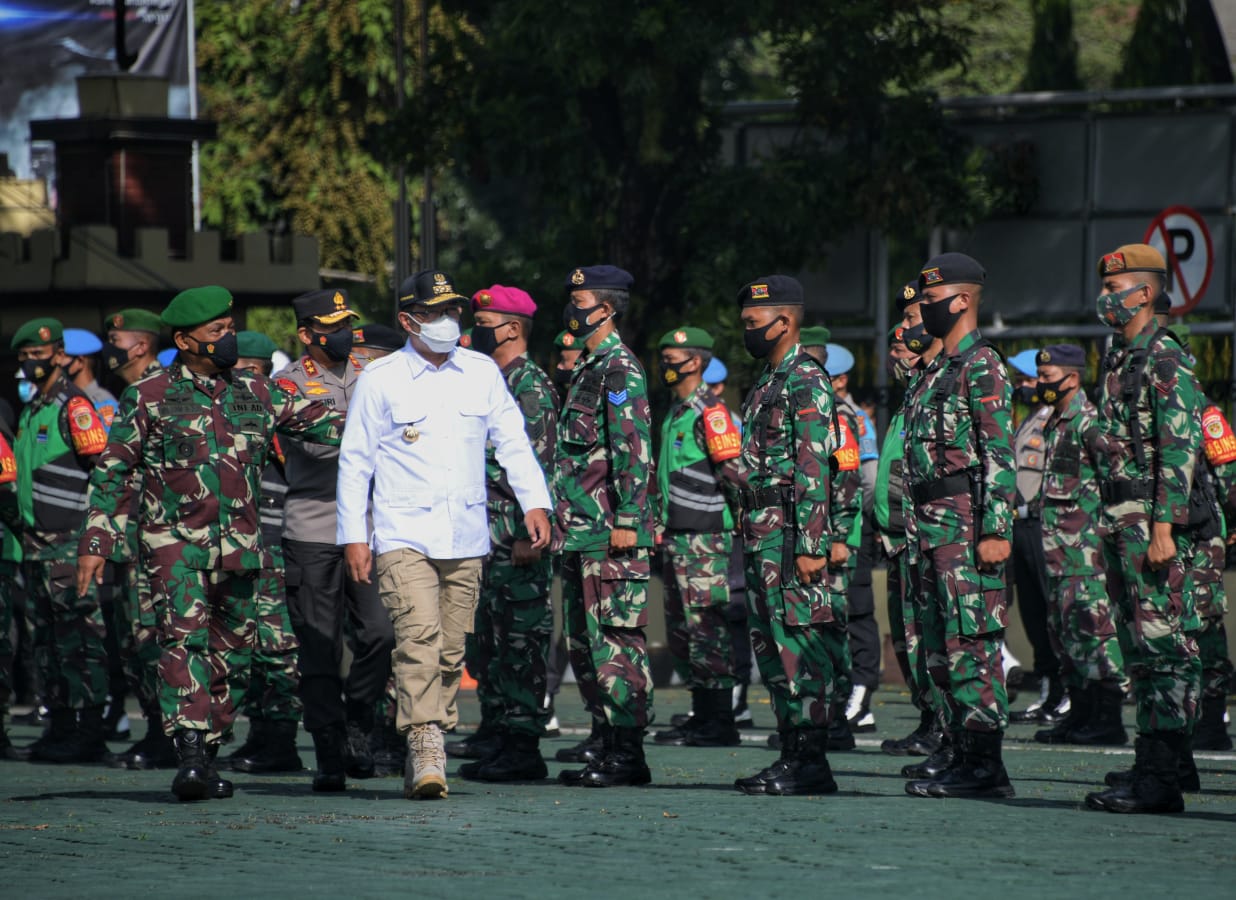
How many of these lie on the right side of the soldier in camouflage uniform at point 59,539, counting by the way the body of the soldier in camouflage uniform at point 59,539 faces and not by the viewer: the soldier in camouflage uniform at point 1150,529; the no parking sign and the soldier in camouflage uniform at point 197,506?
0

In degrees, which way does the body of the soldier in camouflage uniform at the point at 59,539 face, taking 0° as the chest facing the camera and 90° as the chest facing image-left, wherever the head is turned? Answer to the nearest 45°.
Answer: approximately 45°

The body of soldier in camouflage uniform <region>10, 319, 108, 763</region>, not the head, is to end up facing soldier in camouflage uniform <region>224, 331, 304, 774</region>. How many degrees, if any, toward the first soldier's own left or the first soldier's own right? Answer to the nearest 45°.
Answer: approximately 90° to the first soldier's own left

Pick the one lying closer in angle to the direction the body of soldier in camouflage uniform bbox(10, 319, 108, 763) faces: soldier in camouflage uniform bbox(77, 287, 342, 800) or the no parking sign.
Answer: the soldier in camouflage uniform

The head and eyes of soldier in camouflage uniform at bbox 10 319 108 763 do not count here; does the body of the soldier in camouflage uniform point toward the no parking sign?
no

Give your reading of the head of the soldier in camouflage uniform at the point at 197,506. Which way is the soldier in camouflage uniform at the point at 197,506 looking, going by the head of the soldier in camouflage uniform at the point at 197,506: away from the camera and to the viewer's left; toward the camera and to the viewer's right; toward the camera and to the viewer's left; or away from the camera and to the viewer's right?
toward the camera and to the viewer's right

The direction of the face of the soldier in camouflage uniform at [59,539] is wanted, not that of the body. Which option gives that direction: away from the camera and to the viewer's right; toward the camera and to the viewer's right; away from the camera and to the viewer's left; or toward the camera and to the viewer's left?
toward the camera and to the viewer's left

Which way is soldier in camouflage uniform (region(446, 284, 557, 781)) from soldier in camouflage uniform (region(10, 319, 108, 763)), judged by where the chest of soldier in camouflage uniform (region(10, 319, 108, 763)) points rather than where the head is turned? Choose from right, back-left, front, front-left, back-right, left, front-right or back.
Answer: left

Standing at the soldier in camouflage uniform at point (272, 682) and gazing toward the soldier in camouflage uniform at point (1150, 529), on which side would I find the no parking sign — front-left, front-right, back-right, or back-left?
front-left

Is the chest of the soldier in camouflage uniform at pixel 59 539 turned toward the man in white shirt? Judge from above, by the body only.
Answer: no

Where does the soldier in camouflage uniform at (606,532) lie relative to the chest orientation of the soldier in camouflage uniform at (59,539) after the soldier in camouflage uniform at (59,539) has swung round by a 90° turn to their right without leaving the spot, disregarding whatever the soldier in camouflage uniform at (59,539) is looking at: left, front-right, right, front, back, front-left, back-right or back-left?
back

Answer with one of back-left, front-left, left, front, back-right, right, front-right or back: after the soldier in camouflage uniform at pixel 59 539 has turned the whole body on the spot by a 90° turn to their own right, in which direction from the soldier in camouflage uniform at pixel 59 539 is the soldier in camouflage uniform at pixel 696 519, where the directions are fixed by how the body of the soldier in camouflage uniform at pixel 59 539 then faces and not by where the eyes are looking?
back-right

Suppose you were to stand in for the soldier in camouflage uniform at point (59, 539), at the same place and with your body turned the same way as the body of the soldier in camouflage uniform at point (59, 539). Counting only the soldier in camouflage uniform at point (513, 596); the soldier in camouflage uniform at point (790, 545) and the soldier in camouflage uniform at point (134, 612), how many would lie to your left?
3

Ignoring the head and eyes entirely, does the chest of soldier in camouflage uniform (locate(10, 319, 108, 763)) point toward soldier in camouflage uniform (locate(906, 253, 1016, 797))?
no

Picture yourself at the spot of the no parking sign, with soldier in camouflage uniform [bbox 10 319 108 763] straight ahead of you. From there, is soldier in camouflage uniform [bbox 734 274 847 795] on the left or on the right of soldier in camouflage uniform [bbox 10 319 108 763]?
left

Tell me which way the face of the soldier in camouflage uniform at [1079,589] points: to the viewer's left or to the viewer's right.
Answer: to the viewer's left

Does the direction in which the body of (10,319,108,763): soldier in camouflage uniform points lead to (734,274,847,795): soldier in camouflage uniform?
no

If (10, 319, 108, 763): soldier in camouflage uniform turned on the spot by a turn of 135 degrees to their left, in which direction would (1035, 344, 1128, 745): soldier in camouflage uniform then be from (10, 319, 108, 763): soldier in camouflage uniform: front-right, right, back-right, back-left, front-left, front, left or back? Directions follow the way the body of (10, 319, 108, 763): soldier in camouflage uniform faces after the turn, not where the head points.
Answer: front

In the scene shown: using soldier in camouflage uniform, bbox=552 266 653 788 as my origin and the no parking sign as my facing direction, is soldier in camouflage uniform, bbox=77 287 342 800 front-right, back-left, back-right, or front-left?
back-left

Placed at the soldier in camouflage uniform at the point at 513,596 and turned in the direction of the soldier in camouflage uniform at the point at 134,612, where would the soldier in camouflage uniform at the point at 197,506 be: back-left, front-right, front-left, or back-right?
front-left

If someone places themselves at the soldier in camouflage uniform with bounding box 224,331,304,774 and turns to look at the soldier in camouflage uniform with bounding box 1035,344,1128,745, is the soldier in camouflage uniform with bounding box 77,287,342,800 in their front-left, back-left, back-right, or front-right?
back-right
